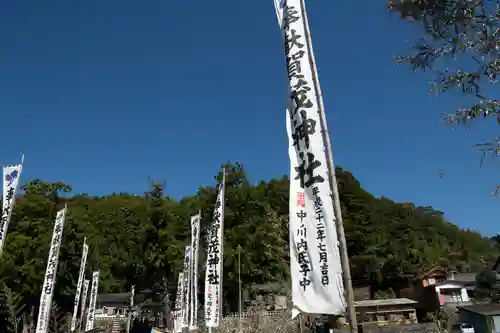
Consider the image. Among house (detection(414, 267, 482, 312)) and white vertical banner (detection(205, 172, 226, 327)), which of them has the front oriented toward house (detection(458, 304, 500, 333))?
house (detection(414, 267, 482, 312))

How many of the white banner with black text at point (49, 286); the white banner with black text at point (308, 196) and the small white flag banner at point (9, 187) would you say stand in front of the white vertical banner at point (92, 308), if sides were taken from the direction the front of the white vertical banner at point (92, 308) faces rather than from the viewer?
3

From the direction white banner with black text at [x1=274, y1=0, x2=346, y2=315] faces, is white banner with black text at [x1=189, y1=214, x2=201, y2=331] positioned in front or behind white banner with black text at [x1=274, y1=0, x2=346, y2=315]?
behind

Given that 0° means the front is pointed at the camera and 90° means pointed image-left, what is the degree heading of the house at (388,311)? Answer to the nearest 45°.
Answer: approximately 0°

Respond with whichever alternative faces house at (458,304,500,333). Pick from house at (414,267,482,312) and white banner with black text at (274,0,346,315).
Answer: house at (414,267,482,312)

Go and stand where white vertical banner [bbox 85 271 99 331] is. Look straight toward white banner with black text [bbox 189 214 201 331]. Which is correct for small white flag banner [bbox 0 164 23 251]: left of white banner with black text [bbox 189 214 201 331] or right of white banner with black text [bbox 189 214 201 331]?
right

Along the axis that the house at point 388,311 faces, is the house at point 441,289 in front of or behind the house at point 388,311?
behind

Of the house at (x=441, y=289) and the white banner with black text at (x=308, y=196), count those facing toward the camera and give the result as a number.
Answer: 2
